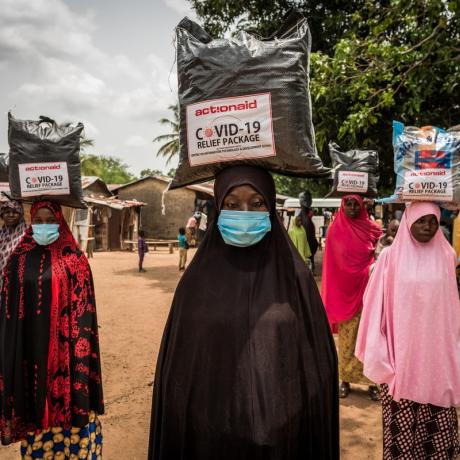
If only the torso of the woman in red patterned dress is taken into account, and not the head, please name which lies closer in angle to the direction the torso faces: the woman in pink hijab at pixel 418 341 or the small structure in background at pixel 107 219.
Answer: the woman in pink hijab

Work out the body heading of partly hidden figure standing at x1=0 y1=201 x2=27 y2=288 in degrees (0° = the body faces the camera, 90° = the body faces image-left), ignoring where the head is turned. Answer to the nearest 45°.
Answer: approximately 0°

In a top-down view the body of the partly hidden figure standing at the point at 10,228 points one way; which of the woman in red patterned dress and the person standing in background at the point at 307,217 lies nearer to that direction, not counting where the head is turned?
the woman in red patterned dress

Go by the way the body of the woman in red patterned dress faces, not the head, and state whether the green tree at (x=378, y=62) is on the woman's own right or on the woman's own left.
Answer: on the woman's own left

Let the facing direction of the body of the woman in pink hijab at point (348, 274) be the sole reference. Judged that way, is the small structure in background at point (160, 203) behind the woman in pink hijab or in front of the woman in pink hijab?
behind

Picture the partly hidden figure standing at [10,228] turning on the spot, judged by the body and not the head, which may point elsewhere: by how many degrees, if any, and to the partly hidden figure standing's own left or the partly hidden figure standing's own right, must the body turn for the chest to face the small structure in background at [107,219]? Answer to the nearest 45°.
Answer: approximately 180°
